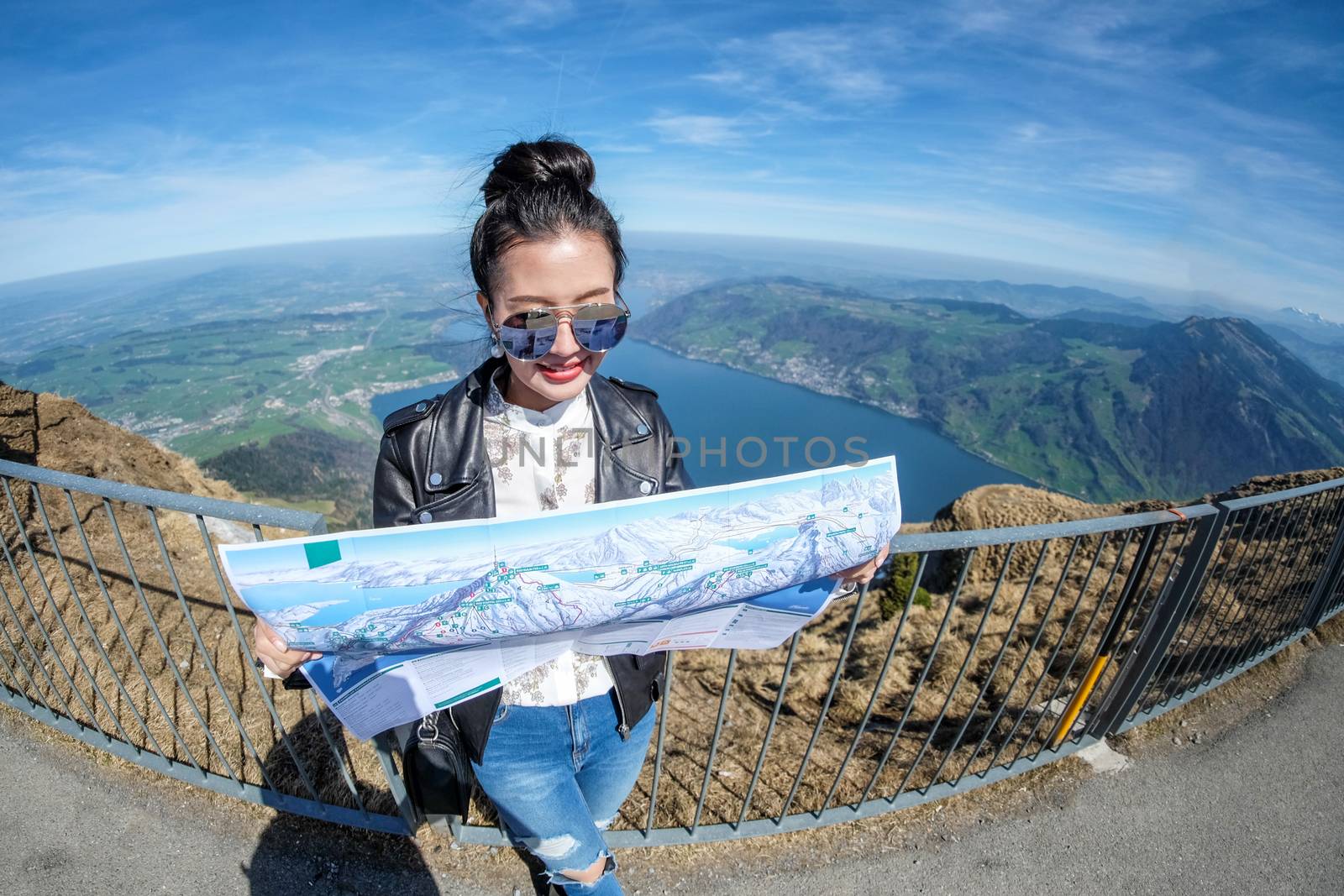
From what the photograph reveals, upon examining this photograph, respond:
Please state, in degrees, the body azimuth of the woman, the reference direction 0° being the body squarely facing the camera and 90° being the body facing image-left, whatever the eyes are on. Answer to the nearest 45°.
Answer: approximately 0°

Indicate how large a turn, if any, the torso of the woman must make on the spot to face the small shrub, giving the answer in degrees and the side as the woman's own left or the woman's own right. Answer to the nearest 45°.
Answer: approximately 135° to the woman's own left
